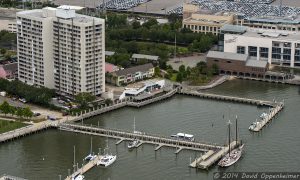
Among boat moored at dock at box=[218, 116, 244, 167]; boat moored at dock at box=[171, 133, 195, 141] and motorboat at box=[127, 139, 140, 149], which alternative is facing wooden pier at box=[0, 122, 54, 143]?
boat moored at dock at box=[171, 133, 195, 141]

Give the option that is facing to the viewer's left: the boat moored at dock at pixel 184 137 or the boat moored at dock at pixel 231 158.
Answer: the boat moored at dock at pixel 184 137

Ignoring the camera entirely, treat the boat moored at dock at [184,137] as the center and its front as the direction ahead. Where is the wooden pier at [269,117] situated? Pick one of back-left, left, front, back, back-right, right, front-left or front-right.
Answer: back-right

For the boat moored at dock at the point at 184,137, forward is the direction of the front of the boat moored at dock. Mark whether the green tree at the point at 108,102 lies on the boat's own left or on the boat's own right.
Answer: on the boat's own right

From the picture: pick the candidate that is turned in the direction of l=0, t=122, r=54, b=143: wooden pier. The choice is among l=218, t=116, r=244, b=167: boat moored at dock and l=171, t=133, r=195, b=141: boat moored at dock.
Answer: l=171, t=133, r=195, b=141: boat moored at dock

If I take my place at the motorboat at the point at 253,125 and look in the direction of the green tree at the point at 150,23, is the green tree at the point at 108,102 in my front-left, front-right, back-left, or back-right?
front-left

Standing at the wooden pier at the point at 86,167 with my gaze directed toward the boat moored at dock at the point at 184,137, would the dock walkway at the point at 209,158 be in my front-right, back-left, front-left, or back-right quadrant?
front-right

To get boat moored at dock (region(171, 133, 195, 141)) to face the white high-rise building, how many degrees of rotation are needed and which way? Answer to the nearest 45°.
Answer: approximately 45° to its right

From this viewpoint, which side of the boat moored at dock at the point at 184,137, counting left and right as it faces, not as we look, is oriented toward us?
left

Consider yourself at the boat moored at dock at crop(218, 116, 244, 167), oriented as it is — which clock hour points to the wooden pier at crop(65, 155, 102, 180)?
The wooden pier is roughly at 7 o'clock from the boat moored at dock.

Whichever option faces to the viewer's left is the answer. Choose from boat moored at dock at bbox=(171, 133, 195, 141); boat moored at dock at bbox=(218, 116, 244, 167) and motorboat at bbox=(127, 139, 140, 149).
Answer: boat moored at dock at bbox=(171, 133, 195, 141)

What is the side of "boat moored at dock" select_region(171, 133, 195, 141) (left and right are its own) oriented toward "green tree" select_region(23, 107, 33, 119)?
front

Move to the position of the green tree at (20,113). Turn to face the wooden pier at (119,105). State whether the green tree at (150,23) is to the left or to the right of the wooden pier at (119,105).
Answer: left

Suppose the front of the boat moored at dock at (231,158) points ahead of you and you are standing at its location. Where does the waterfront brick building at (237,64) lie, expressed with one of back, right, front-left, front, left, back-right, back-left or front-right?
front-left
